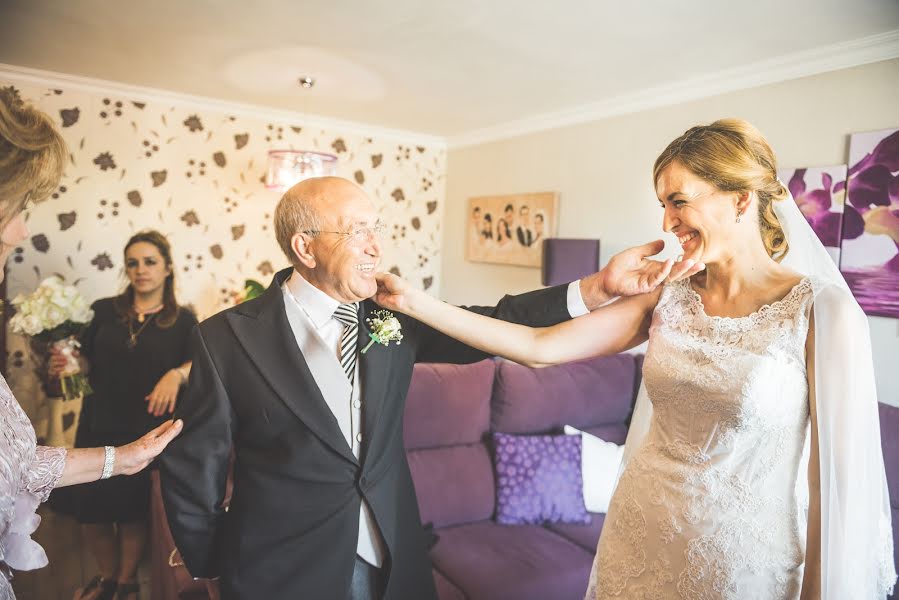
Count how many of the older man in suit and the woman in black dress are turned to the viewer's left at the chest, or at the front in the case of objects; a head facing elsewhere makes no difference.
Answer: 0

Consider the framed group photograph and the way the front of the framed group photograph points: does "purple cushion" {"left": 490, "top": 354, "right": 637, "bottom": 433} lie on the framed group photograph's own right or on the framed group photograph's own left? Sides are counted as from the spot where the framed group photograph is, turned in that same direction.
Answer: on the framed group photograph's own left

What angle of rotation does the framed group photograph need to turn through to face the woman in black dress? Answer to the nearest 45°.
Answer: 0° — it already faces them

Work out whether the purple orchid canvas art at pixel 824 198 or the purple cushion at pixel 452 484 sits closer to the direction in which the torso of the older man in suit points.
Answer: the purple orchid canvas art

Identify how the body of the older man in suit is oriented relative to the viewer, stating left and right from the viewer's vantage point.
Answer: facing the viewer and to the right of the viewer

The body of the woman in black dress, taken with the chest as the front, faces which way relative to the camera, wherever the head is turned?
toward the camera

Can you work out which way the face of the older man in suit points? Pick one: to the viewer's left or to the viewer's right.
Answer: to the viewer's right

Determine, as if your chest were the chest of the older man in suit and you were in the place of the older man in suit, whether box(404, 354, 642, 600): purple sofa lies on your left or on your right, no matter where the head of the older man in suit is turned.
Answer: on your left

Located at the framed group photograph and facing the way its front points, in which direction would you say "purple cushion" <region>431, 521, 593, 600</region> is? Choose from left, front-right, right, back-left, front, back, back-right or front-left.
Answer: front-left

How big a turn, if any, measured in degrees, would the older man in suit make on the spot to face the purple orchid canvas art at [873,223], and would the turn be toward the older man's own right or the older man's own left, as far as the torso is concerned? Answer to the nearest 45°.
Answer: approximately 90° to the older man's own left

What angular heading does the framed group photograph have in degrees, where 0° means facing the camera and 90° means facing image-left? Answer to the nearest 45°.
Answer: approximately 45°

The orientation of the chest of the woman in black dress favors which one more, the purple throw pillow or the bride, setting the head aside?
the bride
